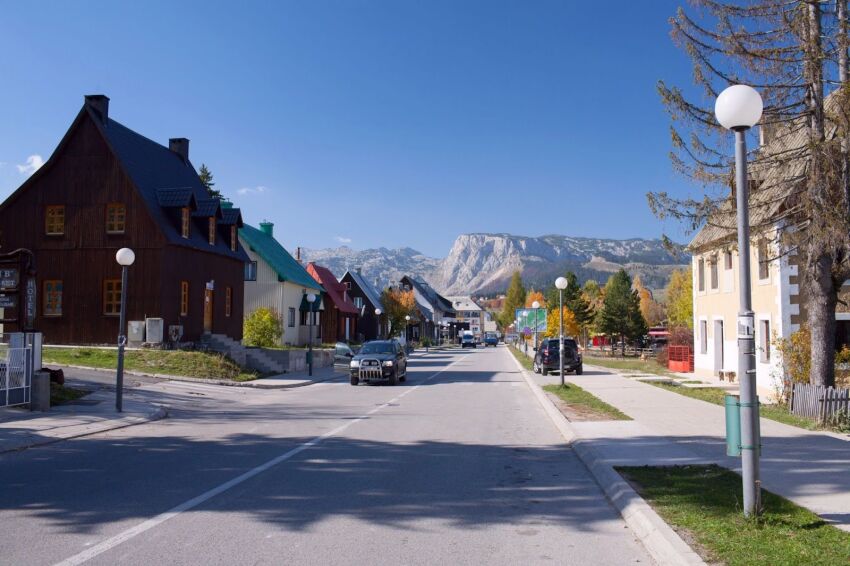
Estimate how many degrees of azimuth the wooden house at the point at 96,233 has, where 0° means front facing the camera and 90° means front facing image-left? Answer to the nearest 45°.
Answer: approximately 270°

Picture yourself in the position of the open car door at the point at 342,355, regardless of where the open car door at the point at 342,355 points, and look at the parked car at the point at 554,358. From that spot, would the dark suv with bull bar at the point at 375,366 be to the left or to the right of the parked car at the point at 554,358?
right

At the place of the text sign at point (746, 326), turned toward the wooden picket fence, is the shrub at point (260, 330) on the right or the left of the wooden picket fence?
left

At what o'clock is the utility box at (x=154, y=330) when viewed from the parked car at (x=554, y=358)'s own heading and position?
The utility box is roughly at 8 o'clock from the parked car.

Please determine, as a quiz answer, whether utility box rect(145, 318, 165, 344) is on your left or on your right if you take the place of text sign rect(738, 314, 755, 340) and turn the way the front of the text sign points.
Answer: on your right

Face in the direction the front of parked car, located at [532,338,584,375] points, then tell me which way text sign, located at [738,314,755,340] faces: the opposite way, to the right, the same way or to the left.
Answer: the opposite way

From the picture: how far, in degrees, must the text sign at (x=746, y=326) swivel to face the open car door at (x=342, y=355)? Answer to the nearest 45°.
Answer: approximately 135° to its right

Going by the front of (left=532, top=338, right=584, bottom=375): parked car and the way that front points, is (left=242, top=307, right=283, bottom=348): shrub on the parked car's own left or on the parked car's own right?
on the parked car's own left

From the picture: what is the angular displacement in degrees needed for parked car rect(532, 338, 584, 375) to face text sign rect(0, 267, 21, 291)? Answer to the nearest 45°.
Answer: approximately 135° to its left

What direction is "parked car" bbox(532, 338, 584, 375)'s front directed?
away from the camera

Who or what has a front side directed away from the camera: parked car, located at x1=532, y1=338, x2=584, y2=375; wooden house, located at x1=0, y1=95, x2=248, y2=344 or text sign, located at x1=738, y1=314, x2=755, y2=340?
the parked car
